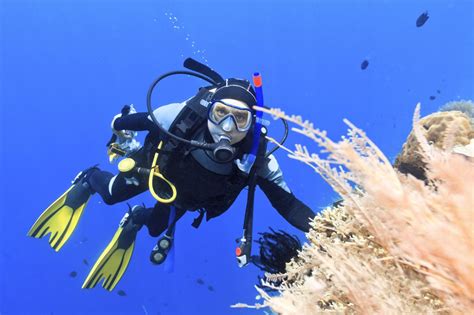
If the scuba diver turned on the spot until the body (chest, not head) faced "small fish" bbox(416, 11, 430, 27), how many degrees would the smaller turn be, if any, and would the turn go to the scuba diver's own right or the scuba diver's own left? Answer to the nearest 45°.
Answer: approximately 45° to the scuba diver's own left

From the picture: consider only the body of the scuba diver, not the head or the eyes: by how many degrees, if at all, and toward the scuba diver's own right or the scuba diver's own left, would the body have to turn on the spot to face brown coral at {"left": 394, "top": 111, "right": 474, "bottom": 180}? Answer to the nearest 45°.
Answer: approximately 45° to the scuba diver's own left

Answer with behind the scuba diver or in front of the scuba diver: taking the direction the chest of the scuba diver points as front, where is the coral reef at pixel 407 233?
in front

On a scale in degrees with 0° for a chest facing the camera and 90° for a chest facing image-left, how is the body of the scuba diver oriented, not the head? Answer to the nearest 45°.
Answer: approximately 315°
